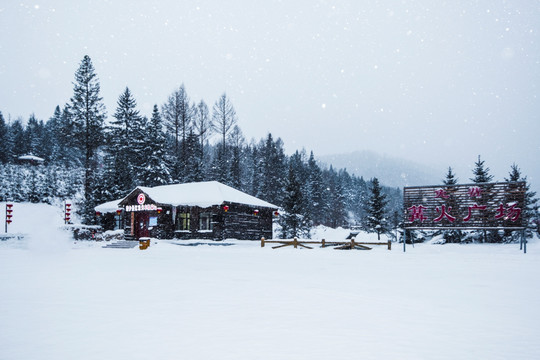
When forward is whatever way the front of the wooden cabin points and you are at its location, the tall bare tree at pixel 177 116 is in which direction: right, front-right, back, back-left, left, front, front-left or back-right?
back-right

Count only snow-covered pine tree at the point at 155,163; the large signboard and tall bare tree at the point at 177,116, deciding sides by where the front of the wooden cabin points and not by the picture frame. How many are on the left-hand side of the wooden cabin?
1

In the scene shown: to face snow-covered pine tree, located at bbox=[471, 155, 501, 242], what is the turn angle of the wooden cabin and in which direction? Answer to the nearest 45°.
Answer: approximately 135° to its left

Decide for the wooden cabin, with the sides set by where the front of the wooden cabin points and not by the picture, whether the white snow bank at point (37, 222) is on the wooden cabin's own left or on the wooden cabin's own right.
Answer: on the wooden cabin's own right

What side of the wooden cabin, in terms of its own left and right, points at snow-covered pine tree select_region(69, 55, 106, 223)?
right

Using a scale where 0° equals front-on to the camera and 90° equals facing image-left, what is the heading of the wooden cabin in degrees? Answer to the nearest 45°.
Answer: approximately 45°

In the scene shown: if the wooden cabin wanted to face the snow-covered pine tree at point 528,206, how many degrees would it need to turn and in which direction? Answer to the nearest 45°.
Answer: approximately 135° to its left

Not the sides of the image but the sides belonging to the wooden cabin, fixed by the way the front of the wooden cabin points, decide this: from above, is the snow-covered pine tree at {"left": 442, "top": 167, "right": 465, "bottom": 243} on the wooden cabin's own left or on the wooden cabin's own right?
on the wooden cabin's own left
